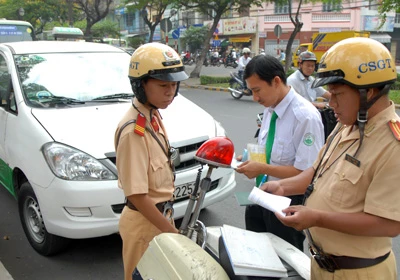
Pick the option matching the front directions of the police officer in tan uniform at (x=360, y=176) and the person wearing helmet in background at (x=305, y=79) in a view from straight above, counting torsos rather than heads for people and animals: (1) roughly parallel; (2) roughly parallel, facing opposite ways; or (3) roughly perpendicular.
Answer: roughly perpendicular

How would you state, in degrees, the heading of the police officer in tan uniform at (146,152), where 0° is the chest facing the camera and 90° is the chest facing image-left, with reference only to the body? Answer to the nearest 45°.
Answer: approximately 315°

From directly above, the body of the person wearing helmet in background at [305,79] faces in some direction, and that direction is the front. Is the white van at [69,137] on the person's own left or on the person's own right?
on the person's own right

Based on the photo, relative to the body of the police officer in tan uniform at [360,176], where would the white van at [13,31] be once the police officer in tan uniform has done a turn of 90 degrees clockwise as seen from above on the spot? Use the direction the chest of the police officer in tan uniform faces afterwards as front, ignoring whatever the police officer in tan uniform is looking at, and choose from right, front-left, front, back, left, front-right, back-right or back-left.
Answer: front

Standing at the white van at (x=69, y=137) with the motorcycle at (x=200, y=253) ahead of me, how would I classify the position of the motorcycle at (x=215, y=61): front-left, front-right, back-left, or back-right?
back-left

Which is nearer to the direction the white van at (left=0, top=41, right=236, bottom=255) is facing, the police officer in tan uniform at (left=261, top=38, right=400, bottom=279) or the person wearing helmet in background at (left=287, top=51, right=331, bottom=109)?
the police officer in tan uniform
